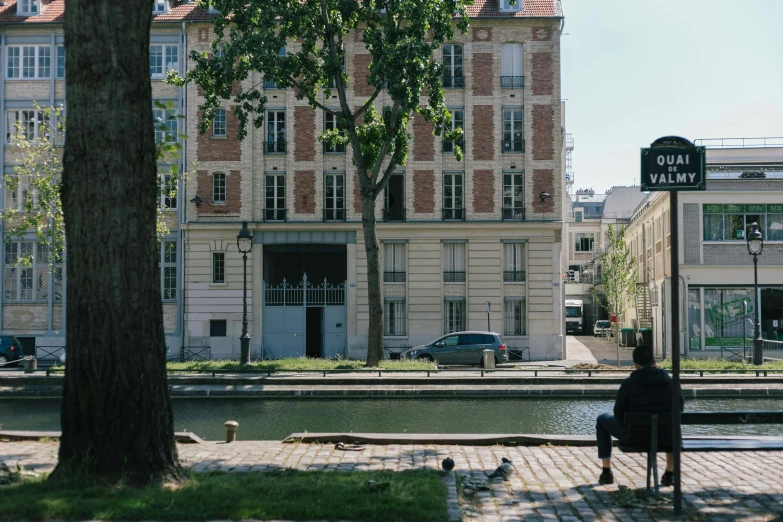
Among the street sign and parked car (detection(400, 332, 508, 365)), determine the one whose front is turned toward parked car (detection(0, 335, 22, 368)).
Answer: parked car (detection(400, 332, 508, 365))

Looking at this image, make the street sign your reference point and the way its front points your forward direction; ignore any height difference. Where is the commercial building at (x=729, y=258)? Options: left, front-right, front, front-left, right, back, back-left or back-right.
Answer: back

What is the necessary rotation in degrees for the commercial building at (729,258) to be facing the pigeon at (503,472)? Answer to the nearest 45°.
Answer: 0° — it already faces it

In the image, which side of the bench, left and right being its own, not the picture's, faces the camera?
back

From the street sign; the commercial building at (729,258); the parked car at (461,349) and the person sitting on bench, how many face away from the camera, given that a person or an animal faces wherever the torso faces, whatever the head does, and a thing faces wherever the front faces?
1

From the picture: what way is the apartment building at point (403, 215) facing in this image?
toward the camera

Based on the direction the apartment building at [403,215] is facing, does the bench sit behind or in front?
in front

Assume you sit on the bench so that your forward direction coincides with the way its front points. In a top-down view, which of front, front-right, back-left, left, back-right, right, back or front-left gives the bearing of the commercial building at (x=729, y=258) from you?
front

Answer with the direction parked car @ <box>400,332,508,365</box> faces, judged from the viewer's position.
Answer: facing to the left of the viewer

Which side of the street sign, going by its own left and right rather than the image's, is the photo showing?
front
